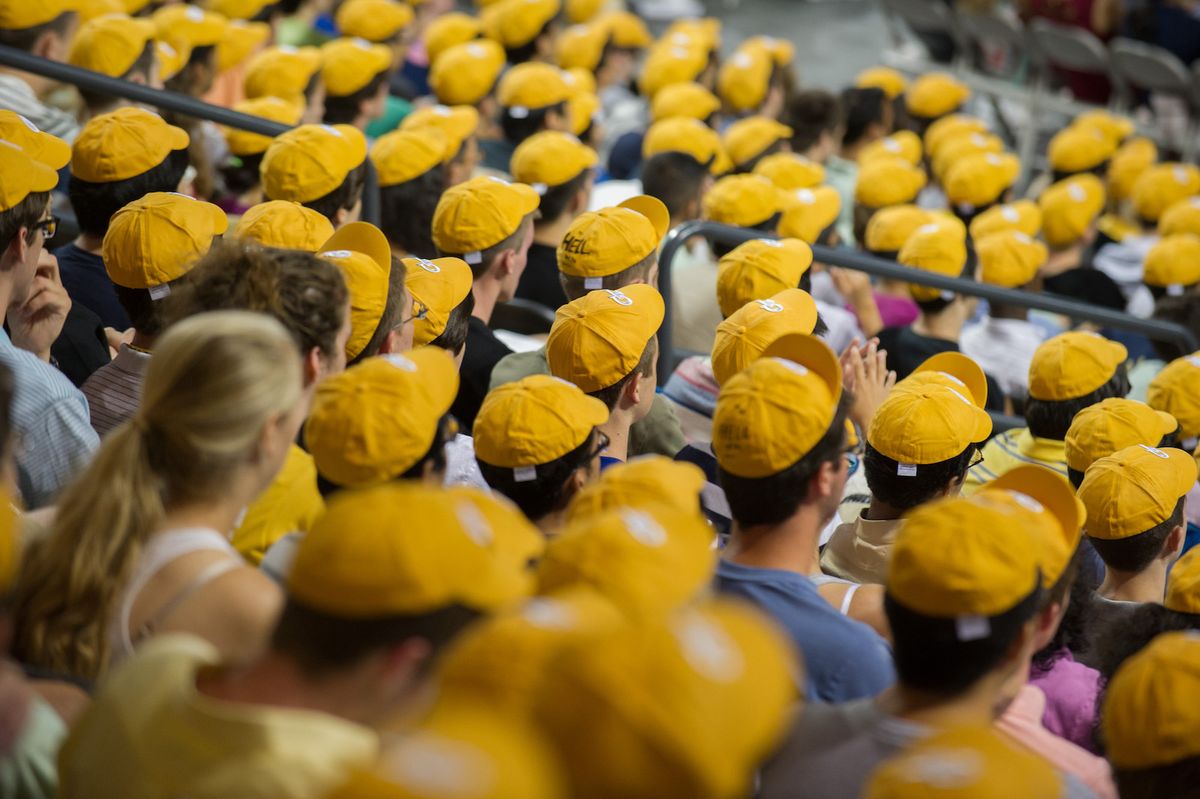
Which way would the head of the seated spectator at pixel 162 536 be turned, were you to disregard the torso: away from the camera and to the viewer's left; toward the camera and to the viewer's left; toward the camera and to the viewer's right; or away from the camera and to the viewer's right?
away from the camera and to the viewer's right

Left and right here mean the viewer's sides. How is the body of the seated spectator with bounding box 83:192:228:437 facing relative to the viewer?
facing away from the viewer and to the right of the viewer

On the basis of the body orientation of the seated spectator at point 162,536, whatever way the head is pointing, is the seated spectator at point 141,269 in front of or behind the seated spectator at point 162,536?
in front

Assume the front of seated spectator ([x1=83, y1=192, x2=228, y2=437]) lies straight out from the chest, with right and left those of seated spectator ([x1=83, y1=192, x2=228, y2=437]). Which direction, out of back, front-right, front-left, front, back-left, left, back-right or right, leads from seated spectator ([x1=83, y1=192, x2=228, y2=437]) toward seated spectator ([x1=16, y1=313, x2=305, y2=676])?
back-right

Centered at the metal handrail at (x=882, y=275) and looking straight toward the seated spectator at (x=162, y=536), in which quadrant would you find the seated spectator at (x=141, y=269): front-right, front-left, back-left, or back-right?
front-right

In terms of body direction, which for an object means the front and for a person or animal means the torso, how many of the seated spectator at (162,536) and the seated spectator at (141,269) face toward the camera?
0

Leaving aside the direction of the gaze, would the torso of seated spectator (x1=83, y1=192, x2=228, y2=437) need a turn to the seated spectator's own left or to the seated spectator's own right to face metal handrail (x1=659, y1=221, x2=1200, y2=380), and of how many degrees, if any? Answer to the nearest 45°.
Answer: approximately 45° to the seated spectator's own right

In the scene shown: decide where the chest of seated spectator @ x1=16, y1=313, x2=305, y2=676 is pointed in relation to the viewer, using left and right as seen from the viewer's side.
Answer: facing away from the viewer and to the right of the viewer

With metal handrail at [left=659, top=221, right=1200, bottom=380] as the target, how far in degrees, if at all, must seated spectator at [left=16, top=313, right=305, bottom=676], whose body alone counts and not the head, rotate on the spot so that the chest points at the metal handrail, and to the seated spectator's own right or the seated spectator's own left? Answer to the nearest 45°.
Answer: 0° — they already face it
